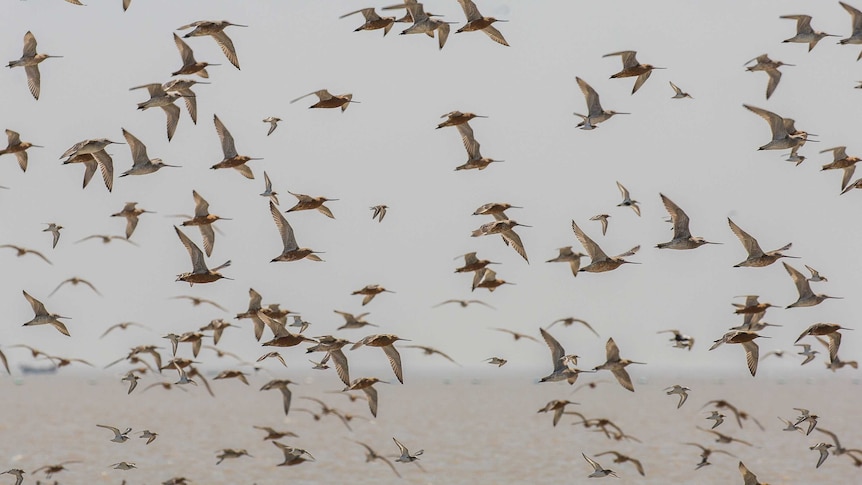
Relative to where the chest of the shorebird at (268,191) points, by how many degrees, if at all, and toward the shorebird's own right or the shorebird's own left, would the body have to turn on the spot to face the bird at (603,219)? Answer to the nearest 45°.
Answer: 0° — it already faces it

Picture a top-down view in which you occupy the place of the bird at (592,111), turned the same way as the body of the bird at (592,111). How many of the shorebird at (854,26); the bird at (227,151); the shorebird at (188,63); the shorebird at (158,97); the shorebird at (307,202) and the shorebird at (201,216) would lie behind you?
5

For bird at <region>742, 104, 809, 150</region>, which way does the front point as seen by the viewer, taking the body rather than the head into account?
to the viewer's right

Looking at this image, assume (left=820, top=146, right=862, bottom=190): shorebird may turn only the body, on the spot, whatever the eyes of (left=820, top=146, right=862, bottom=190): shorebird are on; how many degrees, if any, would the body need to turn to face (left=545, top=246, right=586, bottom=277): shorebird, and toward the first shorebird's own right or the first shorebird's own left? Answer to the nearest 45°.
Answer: approximately 180°

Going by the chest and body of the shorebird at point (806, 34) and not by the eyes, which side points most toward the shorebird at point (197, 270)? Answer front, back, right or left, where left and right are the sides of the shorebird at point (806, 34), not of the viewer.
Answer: back

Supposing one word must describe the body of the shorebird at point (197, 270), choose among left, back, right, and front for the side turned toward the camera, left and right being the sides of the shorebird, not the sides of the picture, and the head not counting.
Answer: right

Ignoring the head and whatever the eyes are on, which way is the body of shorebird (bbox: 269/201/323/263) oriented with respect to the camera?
to the viewer's right

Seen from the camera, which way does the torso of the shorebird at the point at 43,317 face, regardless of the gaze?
to the viewer's right

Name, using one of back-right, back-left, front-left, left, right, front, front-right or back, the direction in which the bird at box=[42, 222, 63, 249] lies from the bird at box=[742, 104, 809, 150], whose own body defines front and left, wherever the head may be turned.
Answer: back

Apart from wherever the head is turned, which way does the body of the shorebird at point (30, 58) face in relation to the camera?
to the viewer's right

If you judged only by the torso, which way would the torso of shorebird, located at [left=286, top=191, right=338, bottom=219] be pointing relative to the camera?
to the viewer's right

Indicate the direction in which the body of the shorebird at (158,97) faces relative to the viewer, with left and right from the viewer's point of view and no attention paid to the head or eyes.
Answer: facing to the right of the viewer

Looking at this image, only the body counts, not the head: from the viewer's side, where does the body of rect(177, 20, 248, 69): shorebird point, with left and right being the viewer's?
facing to the right of the viewer
